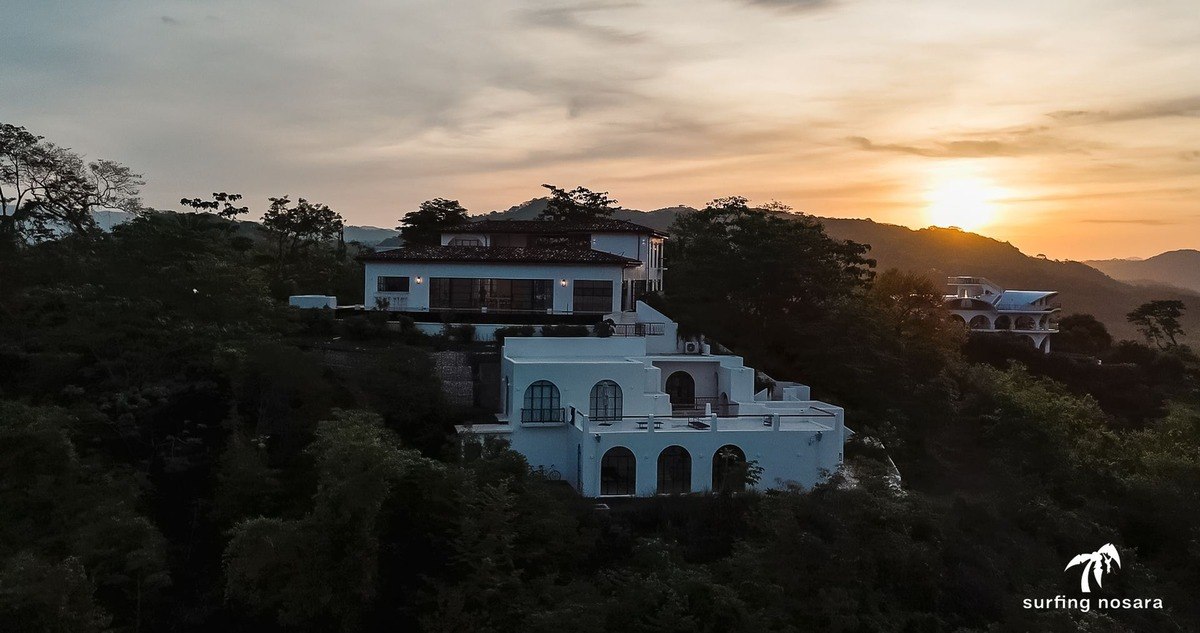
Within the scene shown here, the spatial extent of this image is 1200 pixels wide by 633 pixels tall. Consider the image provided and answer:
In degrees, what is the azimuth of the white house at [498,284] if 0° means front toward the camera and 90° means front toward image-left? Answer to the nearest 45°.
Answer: approximately 0°

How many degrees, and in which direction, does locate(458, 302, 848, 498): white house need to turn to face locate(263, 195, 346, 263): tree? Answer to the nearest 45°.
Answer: approximately 135° to its right

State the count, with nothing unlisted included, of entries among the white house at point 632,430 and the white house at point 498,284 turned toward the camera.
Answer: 2

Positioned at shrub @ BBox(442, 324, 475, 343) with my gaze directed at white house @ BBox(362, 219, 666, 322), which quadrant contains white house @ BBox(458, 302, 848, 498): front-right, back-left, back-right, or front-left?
back-right

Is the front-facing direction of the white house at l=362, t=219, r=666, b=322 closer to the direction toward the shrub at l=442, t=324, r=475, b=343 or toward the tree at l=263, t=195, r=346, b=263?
the shrub

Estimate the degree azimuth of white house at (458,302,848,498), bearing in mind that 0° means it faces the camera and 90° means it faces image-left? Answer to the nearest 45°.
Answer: approximately 0°

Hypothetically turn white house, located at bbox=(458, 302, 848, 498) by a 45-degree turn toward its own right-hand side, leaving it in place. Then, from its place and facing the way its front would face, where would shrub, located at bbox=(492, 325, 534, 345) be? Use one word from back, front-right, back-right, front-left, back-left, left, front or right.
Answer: right
